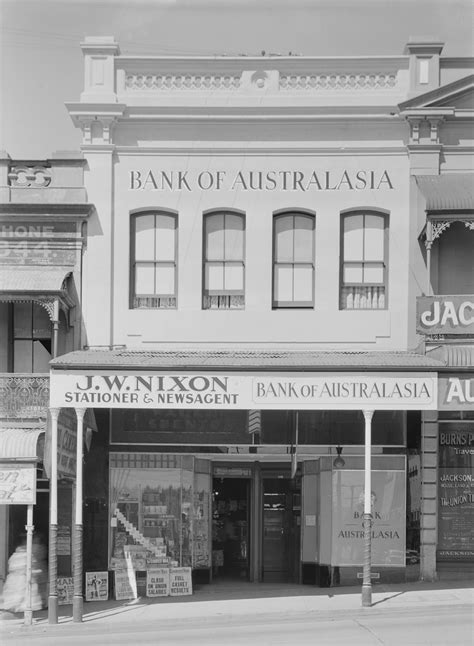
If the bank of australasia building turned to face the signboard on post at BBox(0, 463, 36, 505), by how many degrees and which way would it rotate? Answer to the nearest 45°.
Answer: approximately 45° to its right

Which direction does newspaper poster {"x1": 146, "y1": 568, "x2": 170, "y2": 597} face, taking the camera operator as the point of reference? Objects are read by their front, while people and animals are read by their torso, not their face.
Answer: facing the viewer

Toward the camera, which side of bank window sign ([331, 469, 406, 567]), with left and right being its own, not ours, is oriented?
front

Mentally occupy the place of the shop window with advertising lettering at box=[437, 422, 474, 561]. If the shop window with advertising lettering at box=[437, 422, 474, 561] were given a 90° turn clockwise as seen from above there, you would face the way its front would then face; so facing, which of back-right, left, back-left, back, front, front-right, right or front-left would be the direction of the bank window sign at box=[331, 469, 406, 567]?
front

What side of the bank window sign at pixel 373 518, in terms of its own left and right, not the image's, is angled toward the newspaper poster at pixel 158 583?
right

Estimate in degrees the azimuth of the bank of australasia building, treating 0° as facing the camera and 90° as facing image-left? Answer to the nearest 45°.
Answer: approximately 0°

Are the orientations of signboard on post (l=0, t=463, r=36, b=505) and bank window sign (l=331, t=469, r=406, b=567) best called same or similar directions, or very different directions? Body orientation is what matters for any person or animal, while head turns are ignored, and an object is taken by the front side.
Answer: same or similar directions

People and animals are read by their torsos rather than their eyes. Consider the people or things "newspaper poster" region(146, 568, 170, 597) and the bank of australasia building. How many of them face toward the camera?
2

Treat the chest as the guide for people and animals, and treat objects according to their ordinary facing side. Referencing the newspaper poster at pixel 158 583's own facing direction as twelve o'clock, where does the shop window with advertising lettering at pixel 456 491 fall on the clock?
The shop window with advertising lettering is roughly at 9 o'clock from the newspaper poster.
